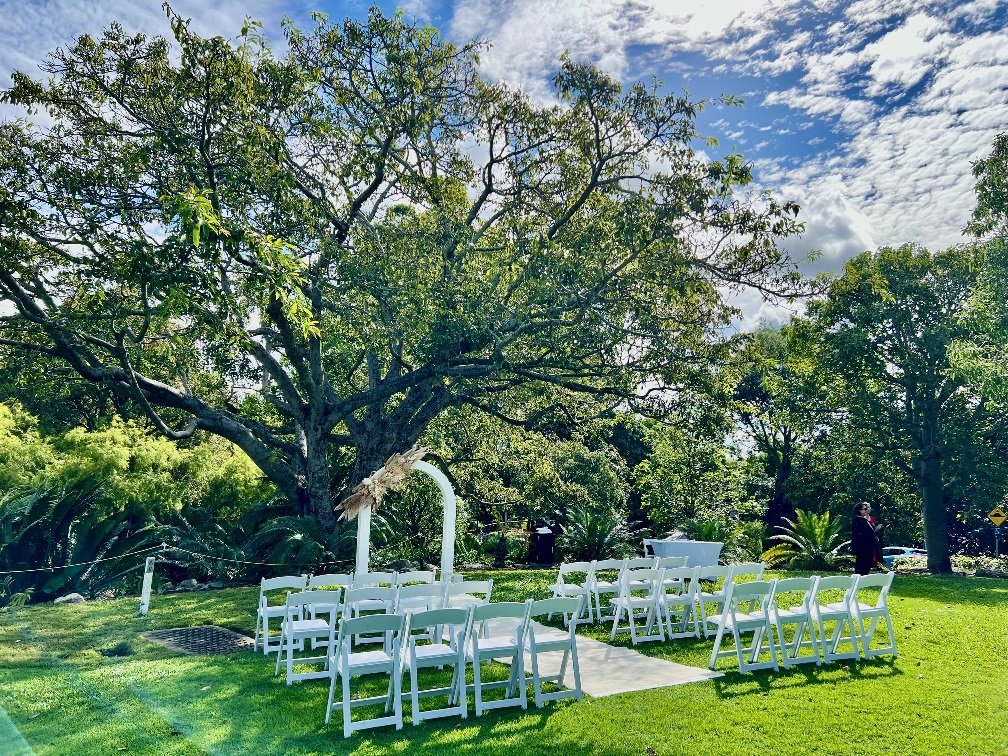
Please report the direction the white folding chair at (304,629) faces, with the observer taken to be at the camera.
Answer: facing away from the viewer and to the left of the viewer

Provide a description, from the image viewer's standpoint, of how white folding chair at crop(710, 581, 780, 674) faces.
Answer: facing away from the viewer and to the left of the viewer

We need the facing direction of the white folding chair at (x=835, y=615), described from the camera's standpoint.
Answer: facing away from the viewer and to the left of the viewer

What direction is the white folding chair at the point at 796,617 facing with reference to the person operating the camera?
facing away from the viewer and to the left of the viewer

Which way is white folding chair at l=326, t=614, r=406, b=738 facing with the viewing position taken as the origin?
facing away from the viewer and to the left of the viewer

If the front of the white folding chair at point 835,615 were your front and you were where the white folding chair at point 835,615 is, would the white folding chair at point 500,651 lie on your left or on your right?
on your left

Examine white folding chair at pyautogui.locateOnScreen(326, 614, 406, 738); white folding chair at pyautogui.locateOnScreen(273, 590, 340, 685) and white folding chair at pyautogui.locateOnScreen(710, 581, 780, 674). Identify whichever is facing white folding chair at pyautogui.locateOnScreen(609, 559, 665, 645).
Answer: white folding chair at pyautogui.locateOnScreen(710, 581, 780, 674)

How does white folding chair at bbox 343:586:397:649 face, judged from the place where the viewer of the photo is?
facing away from the viewer

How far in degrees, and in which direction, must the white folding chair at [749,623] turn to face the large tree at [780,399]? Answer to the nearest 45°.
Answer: approximately 45° to its right
